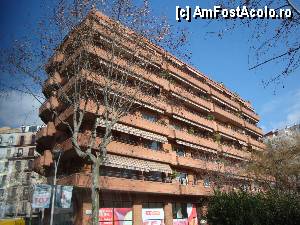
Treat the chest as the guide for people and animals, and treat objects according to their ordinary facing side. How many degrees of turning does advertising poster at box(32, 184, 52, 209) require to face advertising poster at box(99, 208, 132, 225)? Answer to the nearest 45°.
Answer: approximately 135° to its left

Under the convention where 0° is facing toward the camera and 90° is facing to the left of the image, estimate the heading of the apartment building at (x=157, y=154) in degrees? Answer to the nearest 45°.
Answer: approximately 315°

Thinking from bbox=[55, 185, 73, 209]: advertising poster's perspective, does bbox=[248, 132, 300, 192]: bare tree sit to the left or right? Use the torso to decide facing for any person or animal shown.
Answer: on its left

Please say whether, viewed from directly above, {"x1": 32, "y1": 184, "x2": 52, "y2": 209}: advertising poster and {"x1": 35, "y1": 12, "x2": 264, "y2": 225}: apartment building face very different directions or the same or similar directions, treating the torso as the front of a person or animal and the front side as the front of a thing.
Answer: same or similar directions

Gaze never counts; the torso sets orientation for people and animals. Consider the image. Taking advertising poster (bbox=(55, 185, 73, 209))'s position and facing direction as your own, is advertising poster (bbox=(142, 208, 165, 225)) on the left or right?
on its left

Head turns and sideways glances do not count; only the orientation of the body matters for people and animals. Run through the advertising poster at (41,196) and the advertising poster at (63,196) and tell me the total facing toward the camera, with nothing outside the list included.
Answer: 2

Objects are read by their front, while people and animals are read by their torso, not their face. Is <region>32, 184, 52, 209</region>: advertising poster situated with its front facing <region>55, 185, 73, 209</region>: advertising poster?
no

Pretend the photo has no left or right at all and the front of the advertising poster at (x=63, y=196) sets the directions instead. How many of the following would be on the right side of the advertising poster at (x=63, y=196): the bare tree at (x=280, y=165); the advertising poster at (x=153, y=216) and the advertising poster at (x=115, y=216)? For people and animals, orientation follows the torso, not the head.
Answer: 0

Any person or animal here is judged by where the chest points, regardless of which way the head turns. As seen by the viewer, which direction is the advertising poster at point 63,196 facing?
toward the camera

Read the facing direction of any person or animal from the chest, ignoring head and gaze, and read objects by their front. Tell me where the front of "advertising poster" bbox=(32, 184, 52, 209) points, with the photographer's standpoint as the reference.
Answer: facing the viewer

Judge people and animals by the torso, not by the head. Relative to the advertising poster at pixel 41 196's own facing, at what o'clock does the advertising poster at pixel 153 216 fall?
the advertising poster at pixel 153 216 is roughly at 8 o'clock from the advertising poster at pixel 41 196.

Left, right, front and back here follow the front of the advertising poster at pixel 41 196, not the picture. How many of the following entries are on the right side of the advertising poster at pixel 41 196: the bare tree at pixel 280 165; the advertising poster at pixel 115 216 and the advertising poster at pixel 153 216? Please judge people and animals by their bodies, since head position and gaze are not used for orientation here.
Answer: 0

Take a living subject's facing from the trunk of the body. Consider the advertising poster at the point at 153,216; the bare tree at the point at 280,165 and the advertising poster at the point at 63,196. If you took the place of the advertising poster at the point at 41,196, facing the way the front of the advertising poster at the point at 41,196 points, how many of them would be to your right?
0

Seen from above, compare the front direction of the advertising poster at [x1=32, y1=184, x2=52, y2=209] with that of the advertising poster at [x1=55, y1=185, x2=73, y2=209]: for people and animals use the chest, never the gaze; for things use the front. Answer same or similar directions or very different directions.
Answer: same or similar directions
